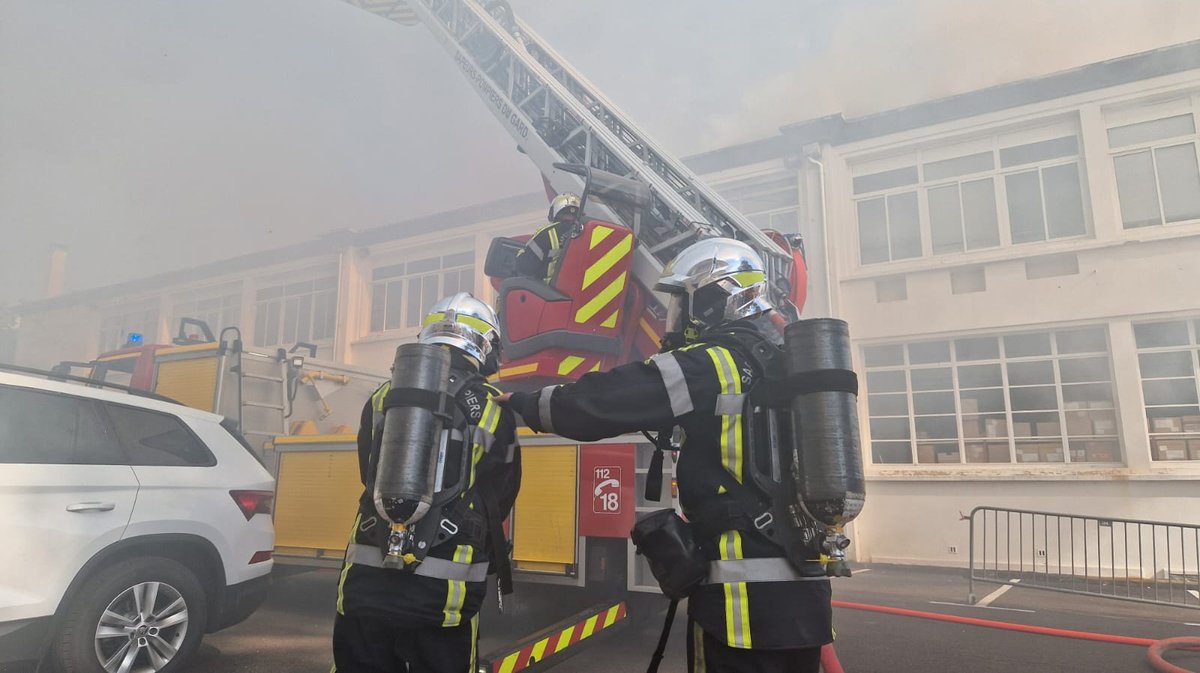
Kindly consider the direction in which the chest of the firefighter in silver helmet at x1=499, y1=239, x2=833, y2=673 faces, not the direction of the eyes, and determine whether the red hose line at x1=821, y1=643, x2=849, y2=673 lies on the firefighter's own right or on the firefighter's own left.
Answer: on the firefighter's own right

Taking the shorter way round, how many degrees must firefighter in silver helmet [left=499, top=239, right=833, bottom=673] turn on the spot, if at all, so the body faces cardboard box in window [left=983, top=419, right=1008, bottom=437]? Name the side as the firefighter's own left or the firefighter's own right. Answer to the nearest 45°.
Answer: approximately 135° to the firefighter's own right

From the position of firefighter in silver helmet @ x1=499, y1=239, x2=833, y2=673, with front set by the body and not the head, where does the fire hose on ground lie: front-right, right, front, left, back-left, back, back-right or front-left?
back-right

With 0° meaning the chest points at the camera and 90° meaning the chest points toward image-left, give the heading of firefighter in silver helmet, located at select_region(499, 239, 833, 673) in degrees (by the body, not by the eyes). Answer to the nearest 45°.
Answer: approximately 90°

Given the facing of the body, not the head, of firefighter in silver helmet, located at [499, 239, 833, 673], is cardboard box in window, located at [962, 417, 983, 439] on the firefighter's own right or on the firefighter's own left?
on the firefighter's own right

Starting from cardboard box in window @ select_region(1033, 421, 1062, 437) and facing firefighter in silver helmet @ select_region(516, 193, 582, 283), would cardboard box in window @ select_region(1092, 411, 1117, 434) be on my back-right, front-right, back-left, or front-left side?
back-left

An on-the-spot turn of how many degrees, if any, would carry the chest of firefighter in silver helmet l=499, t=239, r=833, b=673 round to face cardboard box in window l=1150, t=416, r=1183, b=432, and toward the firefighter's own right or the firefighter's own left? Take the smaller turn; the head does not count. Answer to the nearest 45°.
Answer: approximately 135° to the firefighter's own right

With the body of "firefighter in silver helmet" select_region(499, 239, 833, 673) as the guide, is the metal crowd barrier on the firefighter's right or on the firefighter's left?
on the firefighter's right

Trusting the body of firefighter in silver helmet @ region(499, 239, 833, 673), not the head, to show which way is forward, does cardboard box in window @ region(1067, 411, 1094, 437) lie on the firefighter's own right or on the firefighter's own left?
on the firefighter's own right
